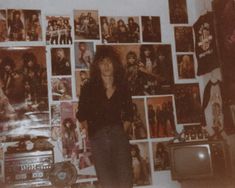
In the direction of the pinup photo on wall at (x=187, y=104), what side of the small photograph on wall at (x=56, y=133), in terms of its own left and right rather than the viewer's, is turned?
left

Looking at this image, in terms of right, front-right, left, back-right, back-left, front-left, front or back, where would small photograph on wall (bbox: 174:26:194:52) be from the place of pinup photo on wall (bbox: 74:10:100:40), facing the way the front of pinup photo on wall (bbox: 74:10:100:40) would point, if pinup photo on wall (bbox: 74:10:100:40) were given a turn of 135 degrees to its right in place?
back-right

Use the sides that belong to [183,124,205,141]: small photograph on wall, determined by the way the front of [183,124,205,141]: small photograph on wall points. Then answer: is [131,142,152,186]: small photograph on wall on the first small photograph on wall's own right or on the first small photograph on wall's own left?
on the first small photograph on wall's own right

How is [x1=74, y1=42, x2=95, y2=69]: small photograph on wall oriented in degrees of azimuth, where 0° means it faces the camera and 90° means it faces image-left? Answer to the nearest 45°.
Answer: approximately 0°

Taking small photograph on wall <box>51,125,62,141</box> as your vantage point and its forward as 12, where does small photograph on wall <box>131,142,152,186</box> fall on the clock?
small photograph on wall <box>131,142,152,186</box> is roughly at 9 o'clock from small photograph on wall <box>51,125,62,141</box>.

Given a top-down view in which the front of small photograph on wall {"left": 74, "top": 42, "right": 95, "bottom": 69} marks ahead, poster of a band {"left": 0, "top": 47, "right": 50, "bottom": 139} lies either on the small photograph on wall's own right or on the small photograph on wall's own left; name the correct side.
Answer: on the small photograph on wall's own right
